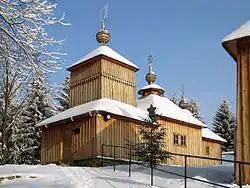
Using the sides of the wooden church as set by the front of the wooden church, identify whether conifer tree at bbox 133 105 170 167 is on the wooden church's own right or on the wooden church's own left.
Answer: on the wooden church's own left

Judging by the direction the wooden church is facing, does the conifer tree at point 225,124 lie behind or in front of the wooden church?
behind

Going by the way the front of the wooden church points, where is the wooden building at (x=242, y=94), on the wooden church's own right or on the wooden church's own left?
on the wooden church's own left

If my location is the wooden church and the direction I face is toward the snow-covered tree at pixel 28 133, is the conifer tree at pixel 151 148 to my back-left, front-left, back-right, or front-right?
back-left

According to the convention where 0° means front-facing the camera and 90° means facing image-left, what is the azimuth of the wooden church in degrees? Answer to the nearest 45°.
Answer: approximately 45°
